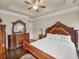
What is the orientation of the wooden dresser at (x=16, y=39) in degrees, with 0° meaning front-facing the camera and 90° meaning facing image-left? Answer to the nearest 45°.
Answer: approximately 315°
